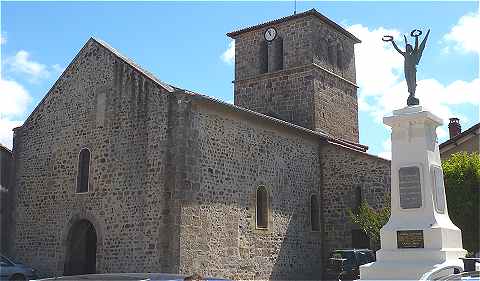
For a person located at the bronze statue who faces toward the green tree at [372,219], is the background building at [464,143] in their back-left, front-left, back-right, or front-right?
front-right

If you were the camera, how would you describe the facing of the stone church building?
facing the viewer and to the left of the viewer

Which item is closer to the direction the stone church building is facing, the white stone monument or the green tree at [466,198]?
the white stone monument

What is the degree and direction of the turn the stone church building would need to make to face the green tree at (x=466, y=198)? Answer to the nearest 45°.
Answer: approximately 135° to its left

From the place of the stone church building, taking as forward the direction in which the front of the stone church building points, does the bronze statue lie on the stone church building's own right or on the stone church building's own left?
on the stone church building's own left

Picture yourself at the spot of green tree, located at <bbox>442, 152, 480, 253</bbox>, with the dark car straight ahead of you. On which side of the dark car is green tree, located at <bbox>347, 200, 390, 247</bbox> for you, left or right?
right

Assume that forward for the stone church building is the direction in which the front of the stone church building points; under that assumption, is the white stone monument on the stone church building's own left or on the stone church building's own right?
on the stone church building's own left

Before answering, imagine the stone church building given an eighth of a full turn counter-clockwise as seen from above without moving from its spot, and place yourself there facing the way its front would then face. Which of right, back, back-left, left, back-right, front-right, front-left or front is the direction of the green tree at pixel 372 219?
left

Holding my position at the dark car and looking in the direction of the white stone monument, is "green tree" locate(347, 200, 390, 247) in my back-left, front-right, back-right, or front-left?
back-left
